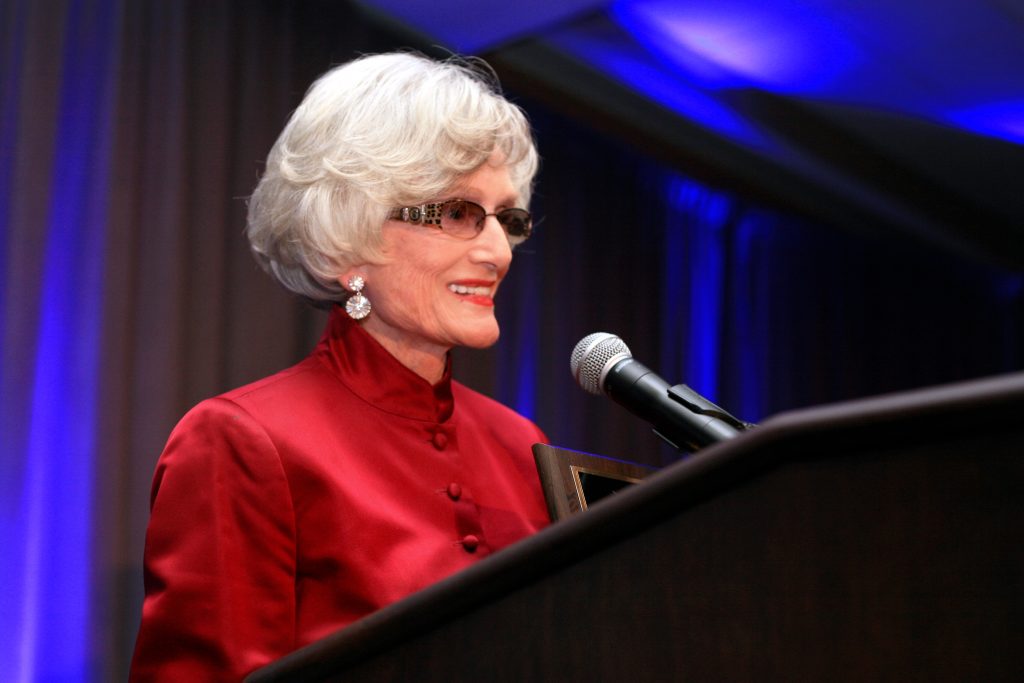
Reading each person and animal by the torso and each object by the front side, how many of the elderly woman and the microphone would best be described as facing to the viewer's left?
1

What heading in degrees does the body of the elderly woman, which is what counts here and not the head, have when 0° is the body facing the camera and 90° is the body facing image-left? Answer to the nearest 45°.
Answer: approximately 315°

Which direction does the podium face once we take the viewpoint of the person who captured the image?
facing to the right of the viewer

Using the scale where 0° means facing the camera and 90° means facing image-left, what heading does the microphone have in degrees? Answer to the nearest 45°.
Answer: approximately 90°
